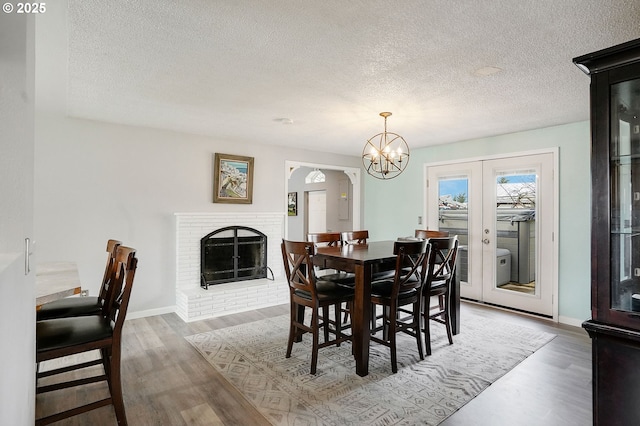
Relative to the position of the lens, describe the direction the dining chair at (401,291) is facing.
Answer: facing away from the viewer and to the left of the viewer

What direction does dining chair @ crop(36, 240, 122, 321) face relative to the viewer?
to the viewer's left

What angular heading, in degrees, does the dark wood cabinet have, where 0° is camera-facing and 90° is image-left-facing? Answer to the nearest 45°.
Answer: approximately 45°

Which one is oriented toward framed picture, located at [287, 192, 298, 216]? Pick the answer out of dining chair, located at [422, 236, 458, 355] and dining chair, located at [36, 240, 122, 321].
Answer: dining chair, located at [422, 236, 458, 355]

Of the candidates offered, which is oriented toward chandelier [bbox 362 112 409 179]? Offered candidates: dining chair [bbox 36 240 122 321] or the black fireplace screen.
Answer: the black fireplace screen

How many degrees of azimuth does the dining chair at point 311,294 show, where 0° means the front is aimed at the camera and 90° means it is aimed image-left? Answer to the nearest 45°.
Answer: approximately 225°

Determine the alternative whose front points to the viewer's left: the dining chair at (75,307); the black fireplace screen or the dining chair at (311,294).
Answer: the dining chair at (75,307)

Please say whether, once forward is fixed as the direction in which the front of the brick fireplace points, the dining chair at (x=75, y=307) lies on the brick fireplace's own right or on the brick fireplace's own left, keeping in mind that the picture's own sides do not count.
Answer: on the brick fireplace's own right

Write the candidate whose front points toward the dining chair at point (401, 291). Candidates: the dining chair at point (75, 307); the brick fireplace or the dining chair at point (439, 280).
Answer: the brick fireplace

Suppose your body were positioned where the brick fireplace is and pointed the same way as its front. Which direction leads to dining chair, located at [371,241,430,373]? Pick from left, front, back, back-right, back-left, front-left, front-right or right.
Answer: front

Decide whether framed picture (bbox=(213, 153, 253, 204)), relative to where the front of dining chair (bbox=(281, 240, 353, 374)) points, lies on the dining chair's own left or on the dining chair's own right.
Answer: on the dining chair's own left

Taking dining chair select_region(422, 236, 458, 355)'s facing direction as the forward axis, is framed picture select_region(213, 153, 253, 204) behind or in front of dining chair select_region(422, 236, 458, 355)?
in front

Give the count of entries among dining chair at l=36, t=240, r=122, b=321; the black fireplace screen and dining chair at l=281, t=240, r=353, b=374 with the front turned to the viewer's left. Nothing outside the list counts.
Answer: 1

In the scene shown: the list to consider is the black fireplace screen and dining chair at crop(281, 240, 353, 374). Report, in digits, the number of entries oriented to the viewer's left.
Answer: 0

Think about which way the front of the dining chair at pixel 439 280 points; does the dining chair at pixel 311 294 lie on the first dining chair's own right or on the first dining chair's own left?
on the first dining chair's own left
